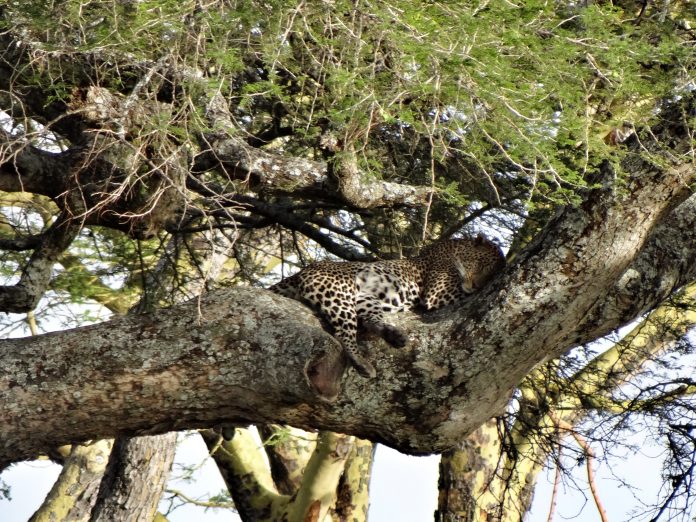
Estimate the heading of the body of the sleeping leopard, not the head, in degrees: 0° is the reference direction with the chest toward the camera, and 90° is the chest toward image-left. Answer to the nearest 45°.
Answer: approximately 270°
